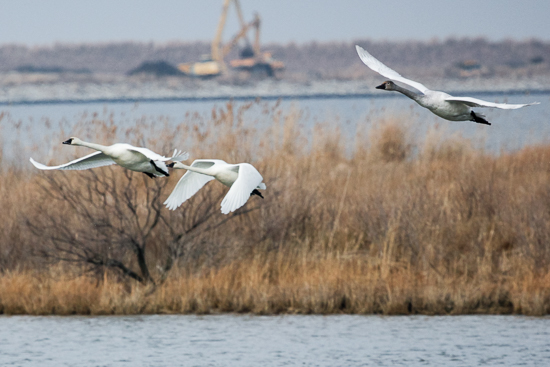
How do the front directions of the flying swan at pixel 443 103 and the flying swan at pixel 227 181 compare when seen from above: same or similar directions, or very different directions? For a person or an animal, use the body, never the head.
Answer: same or similar directions

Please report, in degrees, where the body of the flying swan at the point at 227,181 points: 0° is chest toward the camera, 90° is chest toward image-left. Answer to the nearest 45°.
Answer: approximately 45°

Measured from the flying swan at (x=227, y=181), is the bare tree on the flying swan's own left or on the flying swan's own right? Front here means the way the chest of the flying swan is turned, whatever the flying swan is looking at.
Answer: on the flying swan's own right

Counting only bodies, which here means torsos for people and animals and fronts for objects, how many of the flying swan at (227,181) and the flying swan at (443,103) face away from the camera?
0

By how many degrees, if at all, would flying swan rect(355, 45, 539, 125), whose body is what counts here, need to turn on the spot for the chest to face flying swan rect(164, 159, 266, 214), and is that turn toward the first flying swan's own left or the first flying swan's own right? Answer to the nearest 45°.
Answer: approximately 45° to the first flying swan's own right

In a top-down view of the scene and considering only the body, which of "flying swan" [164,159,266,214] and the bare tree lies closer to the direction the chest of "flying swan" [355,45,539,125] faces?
the flying swan
